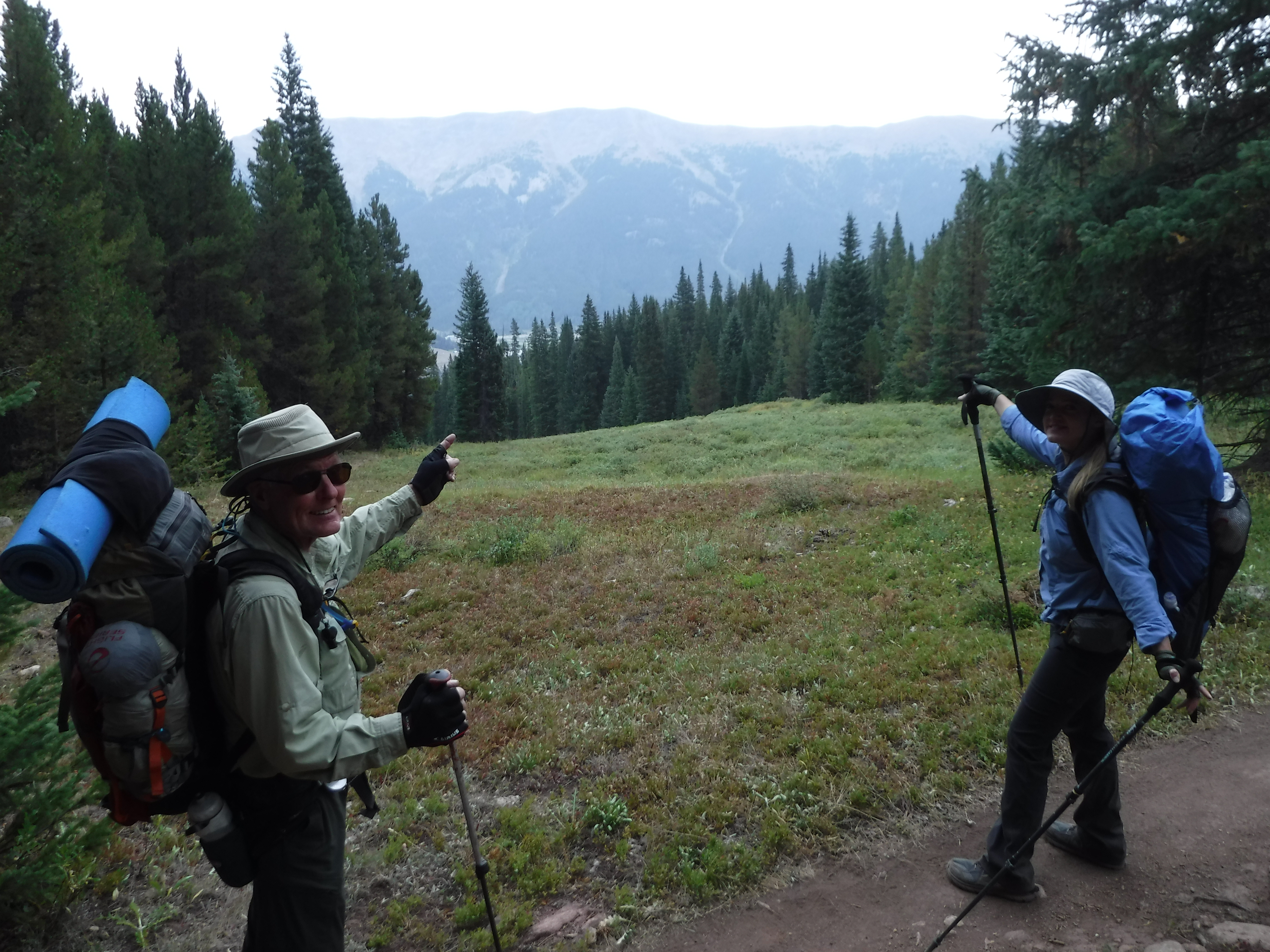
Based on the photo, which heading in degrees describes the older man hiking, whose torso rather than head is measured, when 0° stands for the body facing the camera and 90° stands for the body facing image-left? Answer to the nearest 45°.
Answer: approximately 270°

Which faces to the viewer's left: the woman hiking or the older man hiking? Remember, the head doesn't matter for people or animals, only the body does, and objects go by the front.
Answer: the woman hiking

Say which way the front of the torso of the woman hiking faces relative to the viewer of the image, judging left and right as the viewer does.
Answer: facing to the left of the viewer

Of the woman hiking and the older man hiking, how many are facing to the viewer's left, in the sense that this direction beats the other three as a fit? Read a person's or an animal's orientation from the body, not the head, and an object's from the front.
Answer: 1

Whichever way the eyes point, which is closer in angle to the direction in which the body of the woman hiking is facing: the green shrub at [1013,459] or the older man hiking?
the older man hiking

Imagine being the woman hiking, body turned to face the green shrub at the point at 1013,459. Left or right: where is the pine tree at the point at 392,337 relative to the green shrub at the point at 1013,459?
left

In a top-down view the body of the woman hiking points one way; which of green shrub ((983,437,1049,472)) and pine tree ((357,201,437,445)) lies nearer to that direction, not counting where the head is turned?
the pine tree

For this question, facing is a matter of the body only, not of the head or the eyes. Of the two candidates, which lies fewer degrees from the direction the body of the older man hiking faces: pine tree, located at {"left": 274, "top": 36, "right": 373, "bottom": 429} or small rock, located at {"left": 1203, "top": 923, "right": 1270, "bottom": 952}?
the small rock
